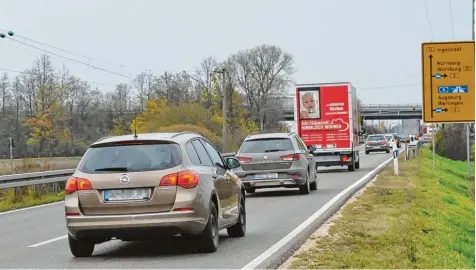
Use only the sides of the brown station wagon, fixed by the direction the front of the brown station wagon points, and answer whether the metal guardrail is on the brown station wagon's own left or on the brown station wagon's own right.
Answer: on the brown station wagon's own left

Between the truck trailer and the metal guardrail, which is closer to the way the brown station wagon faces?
the truck trailer

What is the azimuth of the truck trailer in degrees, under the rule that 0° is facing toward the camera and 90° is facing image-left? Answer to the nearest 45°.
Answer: approximately 180°

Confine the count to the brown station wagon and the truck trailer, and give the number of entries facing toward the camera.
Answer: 0

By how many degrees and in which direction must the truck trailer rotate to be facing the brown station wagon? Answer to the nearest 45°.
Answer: approximately 180°

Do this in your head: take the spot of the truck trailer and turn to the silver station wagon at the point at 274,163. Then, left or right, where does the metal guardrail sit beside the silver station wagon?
right

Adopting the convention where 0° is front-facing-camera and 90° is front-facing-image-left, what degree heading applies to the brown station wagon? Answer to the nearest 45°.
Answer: approximately 225°

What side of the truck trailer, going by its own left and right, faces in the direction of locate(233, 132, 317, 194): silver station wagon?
back
